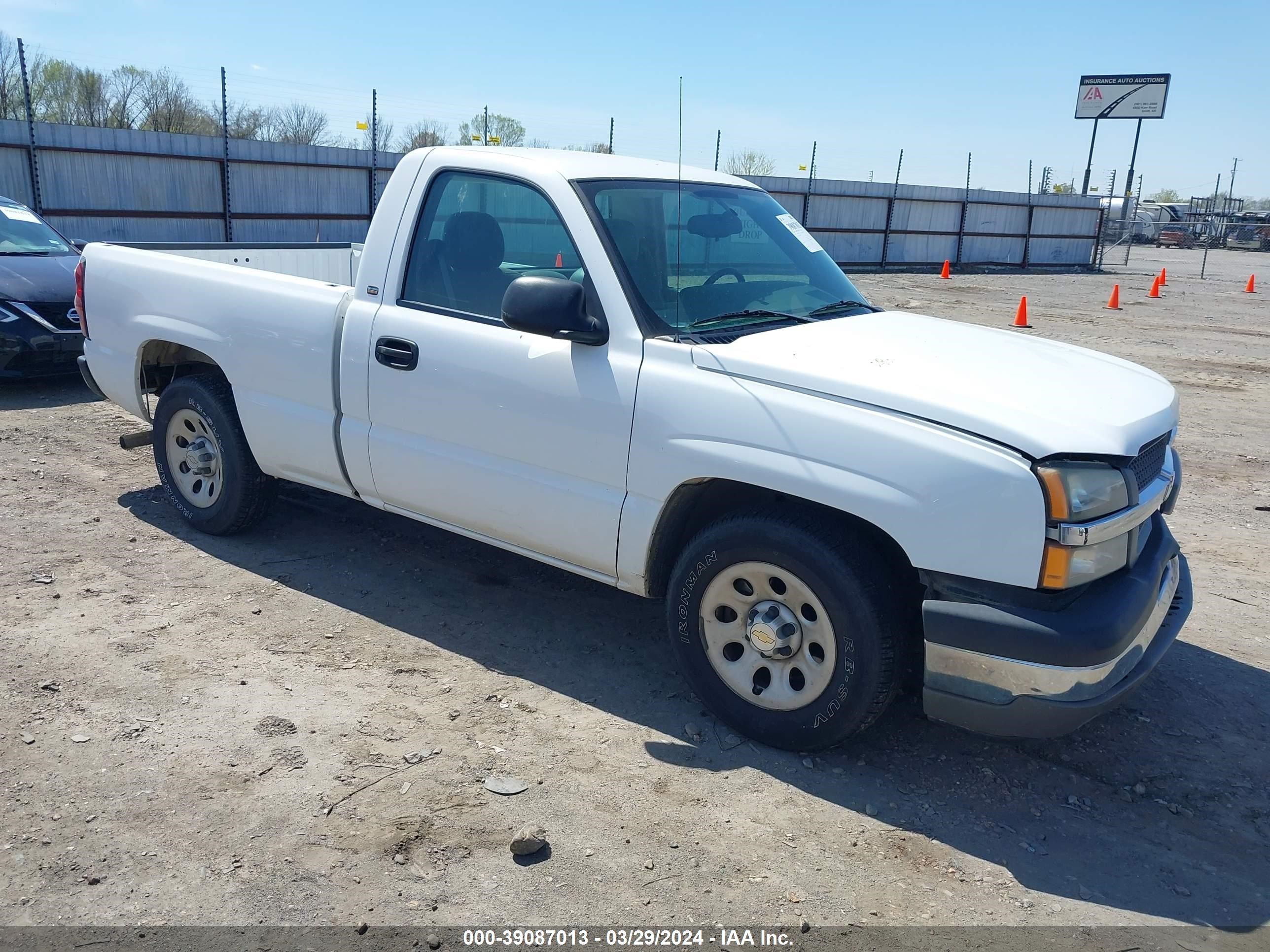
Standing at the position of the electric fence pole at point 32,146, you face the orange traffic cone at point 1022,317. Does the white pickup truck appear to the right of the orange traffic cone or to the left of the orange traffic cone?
right

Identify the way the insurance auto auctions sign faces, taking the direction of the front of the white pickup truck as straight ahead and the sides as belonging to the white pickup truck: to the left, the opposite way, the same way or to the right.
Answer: to the right

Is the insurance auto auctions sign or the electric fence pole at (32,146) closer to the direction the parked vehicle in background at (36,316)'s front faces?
the insurance auto auctions sign

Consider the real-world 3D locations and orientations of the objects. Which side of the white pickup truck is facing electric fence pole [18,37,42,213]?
back

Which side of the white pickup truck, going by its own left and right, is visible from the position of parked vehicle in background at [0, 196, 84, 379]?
back

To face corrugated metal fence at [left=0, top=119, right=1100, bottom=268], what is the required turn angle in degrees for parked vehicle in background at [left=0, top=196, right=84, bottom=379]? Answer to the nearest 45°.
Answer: approximately 135° to its left

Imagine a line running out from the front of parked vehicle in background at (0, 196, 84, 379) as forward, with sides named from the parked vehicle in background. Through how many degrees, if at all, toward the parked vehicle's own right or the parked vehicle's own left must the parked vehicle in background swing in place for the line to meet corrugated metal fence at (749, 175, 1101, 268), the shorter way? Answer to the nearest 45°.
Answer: approximately 90° to the parked vehicle's own left

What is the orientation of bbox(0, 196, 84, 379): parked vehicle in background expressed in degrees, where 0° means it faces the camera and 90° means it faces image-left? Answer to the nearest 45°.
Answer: approximately 315°

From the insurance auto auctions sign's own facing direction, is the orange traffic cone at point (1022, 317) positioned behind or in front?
in front
